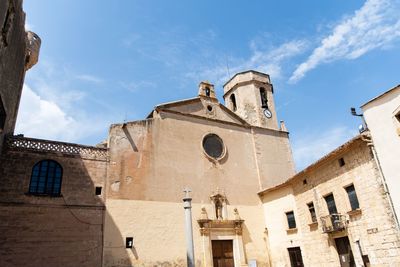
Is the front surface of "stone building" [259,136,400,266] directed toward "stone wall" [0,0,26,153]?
yes

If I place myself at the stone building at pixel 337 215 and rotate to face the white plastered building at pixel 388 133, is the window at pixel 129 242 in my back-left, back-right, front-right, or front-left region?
back-right

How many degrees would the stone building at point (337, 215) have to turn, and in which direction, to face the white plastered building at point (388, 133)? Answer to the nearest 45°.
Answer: approximately 90° to its left

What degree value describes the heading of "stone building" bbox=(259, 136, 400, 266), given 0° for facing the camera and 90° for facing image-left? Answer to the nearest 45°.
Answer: approximately 45°

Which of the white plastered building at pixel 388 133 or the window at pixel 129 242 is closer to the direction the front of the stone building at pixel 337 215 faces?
the window

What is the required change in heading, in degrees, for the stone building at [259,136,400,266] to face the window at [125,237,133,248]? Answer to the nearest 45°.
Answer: approximately 45° to its right
